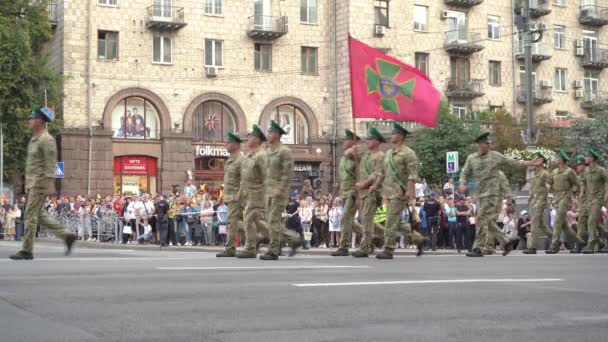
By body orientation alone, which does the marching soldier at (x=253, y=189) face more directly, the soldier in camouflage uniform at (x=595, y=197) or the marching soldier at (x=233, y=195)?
the marching soldier

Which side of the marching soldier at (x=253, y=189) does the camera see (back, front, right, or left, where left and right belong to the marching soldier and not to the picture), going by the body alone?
left

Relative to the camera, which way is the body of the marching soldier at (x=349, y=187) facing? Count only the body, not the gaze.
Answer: to the viewer's left

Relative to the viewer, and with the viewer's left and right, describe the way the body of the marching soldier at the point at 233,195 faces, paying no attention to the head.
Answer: facing to the left of the viewer

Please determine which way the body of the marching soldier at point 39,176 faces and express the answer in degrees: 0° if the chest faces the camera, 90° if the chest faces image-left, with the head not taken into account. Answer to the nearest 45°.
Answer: approximately 90°

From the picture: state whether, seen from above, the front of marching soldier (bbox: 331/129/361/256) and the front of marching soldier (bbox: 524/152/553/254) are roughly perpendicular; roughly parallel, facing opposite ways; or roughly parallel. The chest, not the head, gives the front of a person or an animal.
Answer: roughly parallel

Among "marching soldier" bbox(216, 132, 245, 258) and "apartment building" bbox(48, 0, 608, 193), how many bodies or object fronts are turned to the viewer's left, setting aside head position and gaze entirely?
1

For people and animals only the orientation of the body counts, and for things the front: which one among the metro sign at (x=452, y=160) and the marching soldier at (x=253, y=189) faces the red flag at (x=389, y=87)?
the metro sign

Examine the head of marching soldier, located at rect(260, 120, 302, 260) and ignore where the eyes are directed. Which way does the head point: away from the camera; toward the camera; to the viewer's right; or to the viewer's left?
to the viewer's left

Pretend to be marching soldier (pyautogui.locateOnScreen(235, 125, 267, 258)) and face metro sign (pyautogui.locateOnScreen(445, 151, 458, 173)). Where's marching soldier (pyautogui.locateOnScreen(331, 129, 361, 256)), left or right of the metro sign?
right

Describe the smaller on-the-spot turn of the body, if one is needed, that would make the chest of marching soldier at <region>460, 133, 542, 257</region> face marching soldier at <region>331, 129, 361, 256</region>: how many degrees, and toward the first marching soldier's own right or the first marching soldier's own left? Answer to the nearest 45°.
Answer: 0° — they already face them

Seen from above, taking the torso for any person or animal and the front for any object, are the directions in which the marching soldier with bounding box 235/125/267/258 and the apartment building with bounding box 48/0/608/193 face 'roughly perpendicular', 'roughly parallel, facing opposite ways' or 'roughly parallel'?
roughly perpendicular

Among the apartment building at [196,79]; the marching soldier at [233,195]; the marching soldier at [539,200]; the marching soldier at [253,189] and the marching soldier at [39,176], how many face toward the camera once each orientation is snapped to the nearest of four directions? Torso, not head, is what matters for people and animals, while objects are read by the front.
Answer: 1

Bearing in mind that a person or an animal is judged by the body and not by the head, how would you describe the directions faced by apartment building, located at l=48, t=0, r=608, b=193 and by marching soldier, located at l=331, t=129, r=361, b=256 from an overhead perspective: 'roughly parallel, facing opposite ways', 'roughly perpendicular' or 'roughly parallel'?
roughly perpendicular

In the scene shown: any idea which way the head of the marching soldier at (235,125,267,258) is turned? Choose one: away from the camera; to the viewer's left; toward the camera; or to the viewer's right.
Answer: to the viewer's left

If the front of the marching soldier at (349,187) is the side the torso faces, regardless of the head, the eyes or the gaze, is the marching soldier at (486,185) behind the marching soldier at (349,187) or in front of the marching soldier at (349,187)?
behind

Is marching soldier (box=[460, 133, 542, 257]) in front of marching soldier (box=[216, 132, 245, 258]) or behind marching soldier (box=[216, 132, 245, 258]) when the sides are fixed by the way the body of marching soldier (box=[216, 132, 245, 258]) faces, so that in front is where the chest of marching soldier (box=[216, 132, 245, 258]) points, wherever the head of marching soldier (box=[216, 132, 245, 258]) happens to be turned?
behind

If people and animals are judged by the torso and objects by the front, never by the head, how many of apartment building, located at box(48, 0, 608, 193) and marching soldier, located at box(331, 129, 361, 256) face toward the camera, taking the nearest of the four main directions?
1
